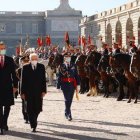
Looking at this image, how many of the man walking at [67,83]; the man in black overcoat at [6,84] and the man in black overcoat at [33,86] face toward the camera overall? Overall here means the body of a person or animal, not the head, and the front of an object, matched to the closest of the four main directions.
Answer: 3

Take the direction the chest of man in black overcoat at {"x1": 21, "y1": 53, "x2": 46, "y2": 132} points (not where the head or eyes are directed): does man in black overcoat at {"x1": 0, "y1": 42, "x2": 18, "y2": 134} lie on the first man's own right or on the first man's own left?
on the first man's own right

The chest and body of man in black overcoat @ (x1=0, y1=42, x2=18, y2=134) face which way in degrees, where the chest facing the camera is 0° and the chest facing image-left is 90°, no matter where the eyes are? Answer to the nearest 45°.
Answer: approximately 0°

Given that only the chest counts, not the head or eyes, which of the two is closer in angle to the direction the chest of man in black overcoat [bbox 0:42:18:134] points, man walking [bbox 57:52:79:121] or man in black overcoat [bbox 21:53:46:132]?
the man in black overcoat

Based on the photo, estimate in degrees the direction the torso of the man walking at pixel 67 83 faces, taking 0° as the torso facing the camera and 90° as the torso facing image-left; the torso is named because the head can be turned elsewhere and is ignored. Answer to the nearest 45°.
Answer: approximately 0°

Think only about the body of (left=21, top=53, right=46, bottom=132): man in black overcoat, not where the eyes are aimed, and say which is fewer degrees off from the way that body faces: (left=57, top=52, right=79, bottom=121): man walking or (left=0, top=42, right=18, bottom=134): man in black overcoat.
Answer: the man in black overcoat

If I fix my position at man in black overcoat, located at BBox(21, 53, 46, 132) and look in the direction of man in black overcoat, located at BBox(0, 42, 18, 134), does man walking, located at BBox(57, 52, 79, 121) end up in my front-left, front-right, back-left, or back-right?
back-right

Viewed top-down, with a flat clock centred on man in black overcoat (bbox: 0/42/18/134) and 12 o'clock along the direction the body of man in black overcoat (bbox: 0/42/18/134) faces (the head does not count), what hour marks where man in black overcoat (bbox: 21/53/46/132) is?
man in black overcoat (bbox: 21/53/46/132) is roughly at 9 o'clock from man in black overcoat (bbox: 0/42/18/134).

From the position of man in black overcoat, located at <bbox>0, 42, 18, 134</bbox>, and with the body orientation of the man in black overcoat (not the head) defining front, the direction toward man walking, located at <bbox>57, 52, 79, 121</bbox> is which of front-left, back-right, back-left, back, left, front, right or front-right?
back-left

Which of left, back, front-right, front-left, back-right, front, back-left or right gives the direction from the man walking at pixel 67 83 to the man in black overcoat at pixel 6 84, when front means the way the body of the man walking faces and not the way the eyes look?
front-right
